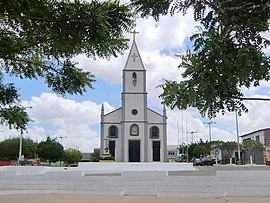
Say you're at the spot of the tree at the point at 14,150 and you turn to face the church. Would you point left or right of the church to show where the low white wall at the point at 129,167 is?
right

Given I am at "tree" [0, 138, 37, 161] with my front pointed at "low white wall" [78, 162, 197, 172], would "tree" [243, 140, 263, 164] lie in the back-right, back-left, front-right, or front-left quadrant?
front-left

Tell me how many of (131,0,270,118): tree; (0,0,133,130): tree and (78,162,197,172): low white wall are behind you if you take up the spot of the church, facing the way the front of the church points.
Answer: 0

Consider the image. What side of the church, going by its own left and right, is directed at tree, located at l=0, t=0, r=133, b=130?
front

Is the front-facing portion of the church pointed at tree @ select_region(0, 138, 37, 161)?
no

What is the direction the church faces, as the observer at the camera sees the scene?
facing the viewer

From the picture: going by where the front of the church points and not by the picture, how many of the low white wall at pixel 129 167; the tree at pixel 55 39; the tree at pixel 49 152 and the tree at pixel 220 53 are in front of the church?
3

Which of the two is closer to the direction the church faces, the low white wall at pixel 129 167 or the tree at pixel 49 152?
the low white wall

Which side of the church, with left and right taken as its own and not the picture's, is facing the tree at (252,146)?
left

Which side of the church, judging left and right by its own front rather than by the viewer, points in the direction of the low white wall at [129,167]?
front

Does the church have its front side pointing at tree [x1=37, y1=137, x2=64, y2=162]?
no
